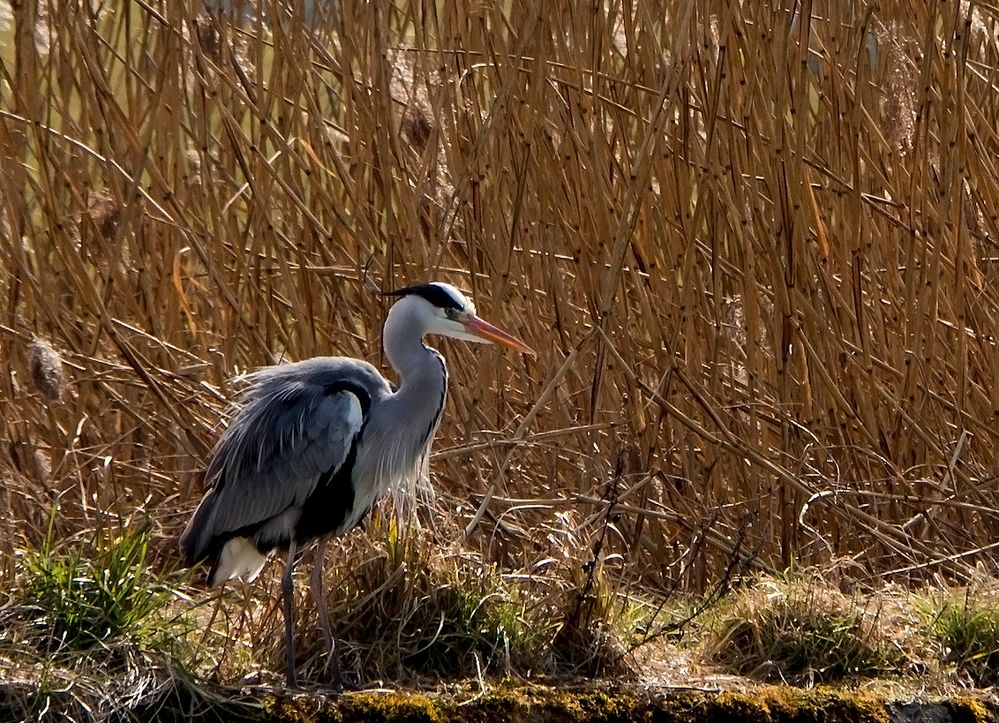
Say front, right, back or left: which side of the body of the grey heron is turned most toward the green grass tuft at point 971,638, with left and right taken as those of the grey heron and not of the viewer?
front

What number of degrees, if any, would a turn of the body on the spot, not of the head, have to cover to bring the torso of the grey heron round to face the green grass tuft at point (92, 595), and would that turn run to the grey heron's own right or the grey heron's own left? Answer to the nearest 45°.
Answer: approximately 135° to the grey heron's own right

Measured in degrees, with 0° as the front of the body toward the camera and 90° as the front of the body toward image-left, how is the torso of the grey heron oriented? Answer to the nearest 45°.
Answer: approximately 270°

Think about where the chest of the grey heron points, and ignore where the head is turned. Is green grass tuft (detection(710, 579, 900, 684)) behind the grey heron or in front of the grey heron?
in front
